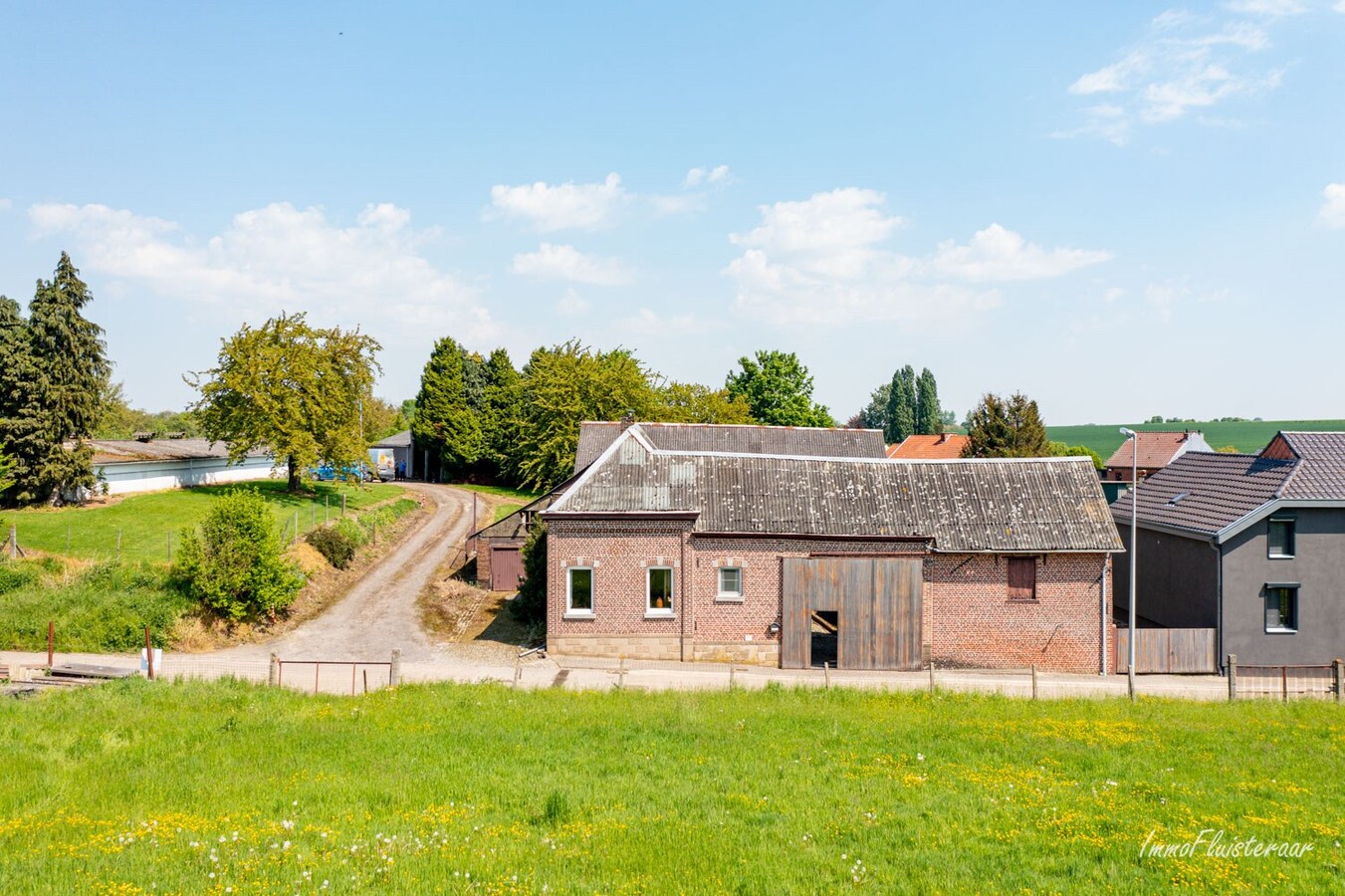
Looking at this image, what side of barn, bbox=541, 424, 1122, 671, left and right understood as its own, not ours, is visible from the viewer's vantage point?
front

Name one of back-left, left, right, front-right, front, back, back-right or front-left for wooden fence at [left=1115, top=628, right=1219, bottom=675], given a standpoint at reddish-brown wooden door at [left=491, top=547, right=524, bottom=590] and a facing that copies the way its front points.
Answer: front-left

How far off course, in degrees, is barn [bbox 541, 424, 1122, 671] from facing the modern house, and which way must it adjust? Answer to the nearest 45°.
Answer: approximately 90° to its left

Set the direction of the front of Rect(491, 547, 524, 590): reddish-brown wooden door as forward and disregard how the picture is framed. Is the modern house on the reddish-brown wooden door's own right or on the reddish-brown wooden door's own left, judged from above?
on the reddish-brown wooden door's own left

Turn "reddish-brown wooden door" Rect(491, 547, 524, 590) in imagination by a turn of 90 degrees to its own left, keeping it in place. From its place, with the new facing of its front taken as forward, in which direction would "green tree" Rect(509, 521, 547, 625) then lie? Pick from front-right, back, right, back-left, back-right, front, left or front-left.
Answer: right

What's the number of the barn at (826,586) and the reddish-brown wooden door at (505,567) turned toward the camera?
2

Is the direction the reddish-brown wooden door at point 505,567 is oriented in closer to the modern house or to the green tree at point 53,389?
the modern house

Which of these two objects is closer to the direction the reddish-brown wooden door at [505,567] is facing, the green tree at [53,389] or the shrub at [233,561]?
the shrub

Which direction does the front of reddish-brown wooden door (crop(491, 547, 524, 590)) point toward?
toward the camera

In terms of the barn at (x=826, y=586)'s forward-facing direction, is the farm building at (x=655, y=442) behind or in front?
behind
